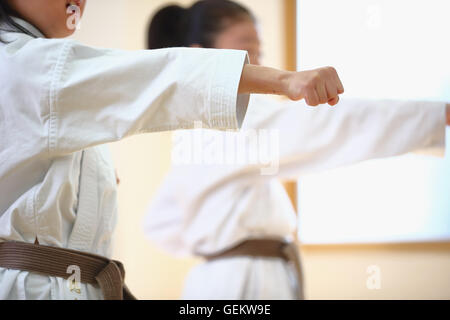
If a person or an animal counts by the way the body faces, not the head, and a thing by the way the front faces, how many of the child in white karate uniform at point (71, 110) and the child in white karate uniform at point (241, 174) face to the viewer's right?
2

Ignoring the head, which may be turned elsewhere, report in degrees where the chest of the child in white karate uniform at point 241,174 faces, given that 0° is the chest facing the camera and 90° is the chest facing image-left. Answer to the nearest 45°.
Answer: approximately 270°

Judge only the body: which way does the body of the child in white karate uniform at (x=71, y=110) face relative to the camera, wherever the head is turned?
to the viewer's right

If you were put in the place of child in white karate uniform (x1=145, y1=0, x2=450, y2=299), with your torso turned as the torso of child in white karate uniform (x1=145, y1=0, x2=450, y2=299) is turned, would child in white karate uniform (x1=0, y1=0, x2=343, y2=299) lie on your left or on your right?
on your right

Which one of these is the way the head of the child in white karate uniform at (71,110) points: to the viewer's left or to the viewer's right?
to the viewer's right

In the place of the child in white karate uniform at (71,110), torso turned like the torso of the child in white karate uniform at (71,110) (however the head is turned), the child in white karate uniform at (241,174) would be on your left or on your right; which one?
on your left
